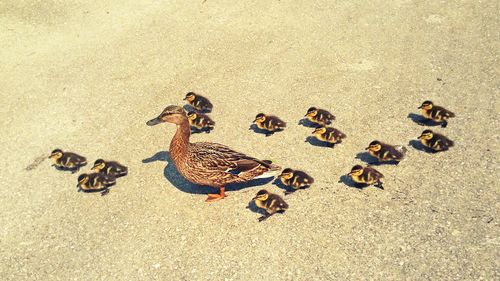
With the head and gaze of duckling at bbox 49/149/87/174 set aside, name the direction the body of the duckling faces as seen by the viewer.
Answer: to the viewer's left

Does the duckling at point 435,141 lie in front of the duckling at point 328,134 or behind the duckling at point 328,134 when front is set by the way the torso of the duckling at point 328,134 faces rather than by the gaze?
behind

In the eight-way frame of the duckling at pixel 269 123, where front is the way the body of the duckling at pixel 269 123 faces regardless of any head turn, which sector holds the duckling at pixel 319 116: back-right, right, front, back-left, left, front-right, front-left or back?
back

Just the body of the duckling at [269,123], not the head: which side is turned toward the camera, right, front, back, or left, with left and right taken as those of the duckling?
left

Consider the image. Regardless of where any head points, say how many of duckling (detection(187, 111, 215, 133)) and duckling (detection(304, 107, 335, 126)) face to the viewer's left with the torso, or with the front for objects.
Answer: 2

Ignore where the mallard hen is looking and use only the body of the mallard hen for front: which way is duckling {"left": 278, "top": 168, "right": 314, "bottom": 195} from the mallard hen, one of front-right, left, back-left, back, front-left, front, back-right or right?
back

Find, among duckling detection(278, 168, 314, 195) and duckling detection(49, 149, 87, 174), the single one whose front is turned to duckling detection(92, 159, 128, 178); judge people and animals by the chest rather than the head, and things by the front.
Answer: duckling detection(278, 168, 314, 195)

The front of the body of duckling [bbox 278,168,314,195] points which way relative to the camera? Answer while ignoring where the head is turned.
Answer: to the viewer's left

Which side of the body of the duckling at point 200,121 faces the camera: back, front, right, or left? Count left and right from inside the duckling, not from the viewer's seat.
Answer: left

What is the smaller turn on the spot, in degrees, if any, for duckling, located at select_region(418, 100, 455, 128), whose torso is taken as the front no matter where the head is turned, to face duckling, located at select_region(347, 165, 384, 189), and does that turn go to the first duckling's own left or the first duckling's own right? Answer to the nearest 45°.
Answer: approximately 45° to the first duckling's own left

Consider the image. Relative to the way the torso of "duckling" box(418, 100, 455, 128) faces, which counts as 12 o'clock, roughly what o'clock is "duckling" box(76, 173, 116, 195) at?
"duckling" box(76, 173, 116, 195) is roughly at 11 o'clock from "duckling" box(418, 100, 455, 128).

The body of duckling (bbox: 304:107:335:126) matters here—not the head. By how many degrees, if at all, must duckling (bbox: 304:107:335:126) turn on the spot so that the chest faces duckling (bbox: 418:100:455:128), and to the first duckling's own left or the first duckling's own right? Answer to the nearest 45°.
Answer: approximately 180°

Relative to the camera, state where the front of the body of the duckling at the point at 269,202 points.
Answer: to the viewer's left

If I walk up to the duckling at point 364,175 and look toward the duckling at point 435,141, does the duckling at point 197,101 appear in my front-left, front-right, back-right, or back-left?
back-left

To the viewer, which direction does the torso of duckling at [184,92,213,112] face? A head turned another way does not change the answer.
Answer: to the viewer's left

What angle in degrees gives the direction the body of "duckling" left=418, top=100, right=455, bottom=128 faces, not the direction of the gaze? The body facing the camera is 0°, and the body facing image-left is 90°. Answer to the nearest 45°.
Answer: approximately 90°

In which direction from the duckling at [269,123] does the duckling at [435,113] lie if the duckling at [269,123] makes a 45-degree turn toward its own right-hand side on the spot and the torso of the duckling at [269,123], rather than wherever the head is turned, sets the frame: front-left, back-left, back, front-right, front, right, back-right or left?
back-right

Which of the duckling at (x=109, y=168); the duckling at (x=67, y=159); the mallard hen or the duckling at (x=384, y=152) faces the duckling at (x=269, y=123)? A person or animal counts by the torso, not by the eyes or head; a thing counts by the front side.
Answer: the duckling at (x=384, y=152)

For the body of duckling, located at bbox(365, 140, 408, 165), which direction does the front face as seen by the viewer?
to the viewer's left
